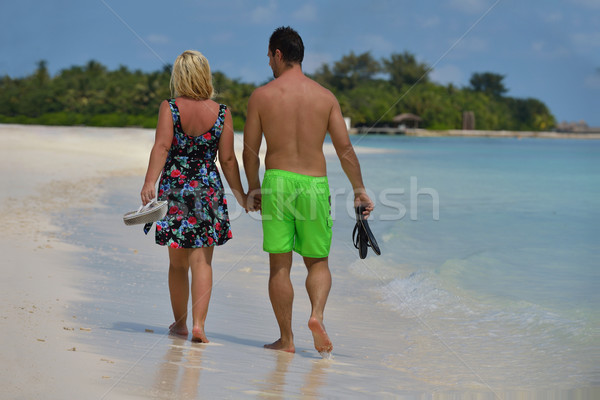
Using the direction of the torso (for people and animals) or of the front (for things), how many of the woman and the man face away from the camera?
2

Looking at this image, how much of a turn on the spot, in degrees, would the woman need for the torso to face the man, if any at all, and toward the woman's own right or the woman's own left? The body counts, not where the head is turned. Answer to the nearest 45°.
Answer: approximately 90° to the woman's own right

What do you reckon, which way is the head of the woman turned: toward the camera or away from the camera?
away from the camera

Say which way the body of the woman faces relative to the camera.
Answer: away from the camera

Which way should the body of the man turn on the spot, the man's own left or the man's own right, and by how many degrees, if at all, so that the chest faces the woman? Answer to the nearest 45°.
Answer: approximately 90° to the man's own left

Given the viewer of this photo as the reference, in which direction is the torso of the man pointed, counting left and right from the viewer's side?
facing away from the viewer
